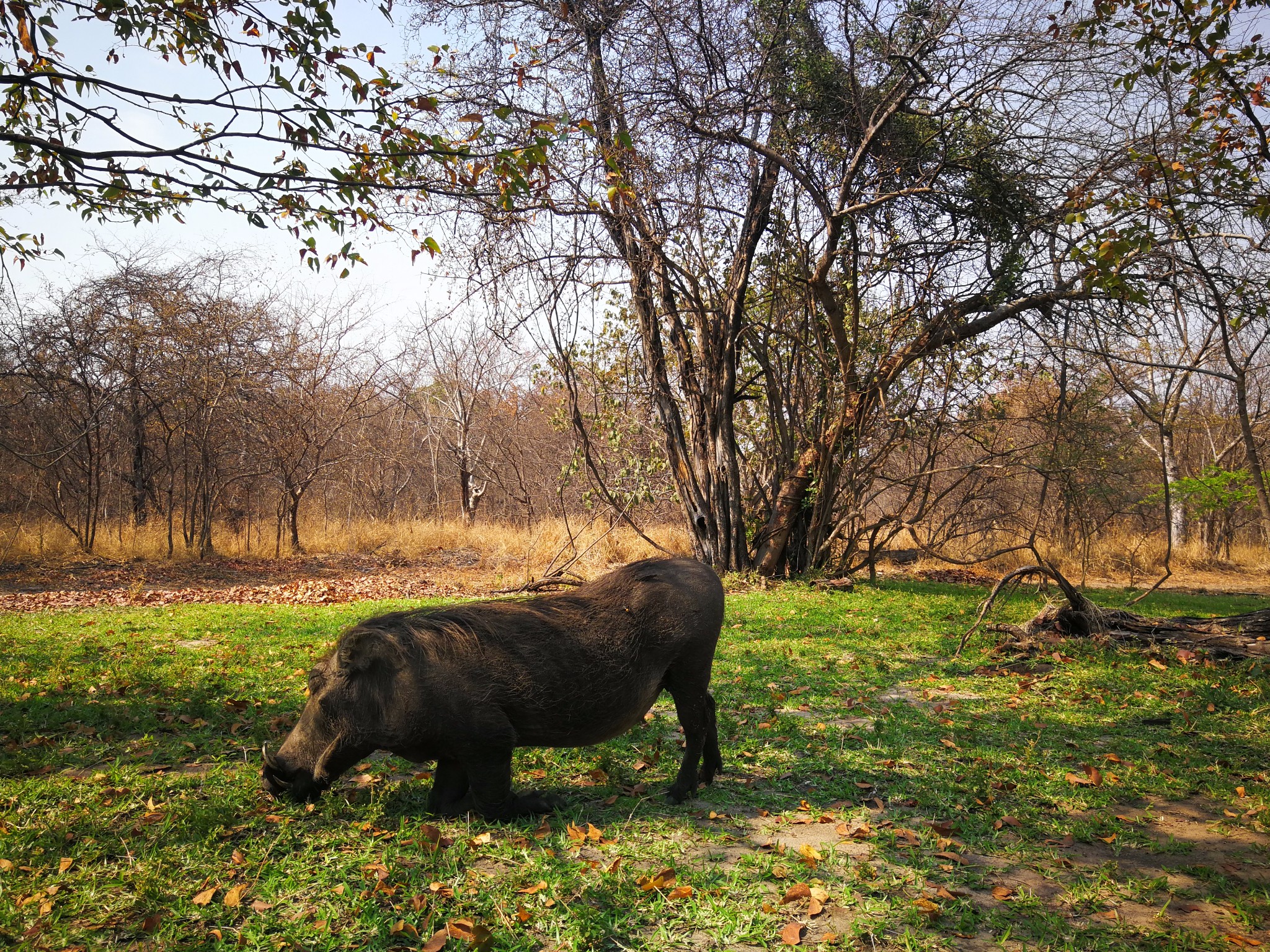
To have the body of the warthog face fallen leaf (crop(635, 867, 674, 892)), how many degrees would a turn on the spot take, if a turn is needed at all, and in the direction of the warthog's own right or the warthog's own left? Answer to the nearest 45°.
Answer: approximately 135° to the warthog's own left

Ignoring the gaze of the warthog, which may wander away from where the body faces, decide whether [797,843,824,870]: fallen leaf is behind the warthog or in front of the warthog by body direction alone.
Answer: behind

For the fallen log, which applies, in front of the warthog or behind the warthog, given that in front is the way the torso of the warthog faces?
behind

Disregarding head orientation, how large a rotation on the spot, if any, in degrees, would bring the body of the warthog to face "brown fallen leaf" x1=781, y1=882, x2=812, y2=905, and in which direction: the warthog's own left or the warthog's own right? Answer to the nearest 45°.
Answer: approximately 135° to the warthog's own left

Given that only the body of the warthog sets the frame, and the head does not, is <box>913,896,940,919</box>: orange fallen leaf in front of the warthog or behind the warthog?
behind

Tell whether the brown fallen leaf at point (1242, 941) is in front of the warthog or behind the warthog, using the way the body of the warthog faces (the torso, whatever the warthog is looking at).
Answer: behind

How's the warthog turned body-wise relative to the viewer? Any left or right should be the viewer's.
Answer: facing to the left of the viewer
